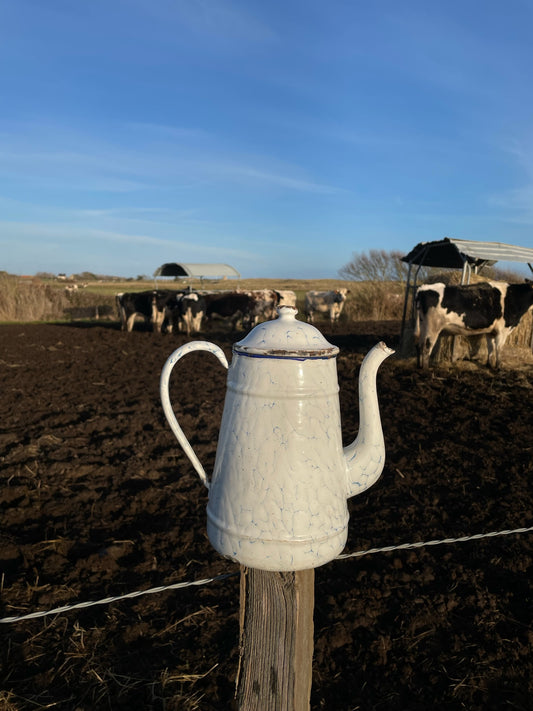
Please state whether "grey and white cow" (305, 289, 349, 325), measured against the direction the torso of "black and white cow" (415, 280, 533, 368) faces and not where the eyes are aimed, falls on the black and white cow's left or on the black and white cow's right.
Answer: on the black and white cow's left

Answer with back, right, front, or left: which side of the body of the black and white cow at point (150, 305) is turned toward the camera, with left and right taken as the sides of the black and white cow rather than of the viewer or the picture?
right

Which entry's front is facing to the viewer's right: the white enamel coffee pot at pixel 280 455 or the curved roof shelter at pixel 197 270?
the white enamel coffee pot

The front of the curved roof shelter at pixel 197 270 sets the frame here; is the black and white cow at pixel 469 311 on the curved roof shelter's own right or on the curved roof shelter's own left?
on the curved roof shelter's own left

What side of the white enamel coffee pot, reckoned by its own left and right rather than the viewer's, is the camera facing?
right

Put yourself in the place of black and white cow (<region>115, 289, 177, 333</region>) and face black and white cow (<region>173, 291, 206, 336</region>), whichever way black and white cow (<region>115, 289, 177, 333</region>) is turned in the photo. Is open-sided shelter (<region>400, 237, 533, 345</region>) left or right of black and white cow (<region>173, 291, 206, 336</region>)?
right

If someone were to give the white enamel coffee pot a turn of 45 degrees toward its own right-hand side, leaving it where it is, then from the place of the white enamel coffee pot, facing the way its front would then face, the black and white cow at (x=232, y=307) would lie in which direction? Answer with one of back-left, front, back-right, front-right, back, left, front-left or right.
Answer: back-left

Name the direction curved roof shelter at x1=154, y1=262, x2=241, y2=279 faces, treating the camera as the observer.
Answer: facing the viewer and to the left of the viewer

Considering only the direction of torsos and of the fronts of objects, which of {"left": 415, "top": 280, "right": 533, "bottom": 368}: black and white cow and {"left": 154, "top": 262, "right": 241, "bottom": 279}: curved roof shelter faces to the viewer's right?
the black and white cow

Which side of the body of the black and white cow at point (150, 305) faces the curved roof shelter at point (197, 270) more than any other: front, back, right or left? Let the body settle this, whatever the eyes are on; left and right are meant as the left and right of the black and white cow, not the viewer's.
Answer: left

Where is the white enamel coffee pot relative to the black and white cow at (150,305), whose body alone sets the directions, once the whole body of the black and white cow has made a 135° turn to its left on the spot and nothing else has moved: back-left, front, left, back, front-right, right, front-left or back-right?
back-left
